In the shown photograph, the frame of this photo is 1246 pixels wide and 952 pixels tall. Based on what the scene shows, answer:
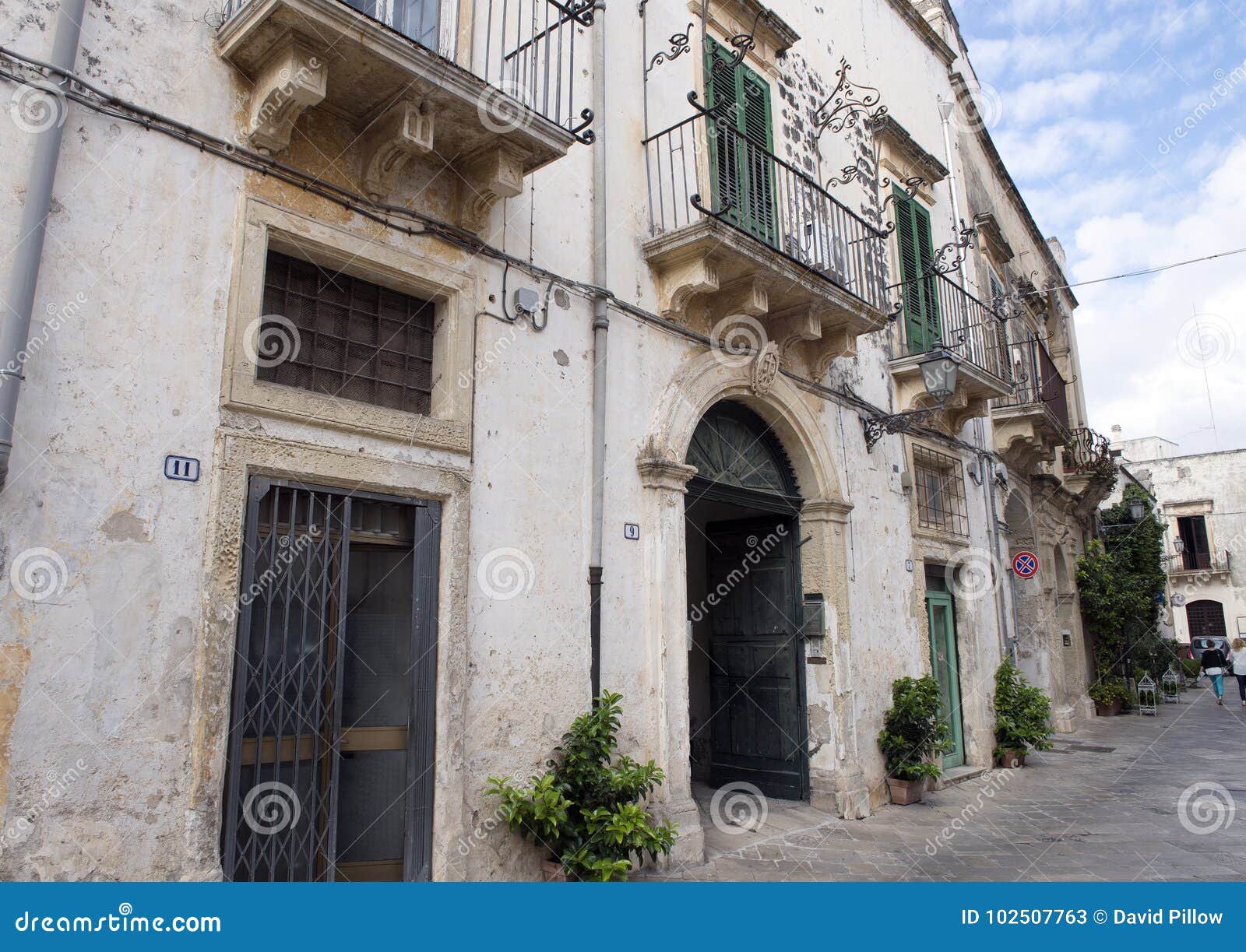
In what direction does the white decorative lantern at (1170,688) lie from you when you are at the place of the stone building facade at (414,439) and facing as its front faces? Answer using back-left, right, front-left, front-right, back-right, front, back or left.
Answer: left

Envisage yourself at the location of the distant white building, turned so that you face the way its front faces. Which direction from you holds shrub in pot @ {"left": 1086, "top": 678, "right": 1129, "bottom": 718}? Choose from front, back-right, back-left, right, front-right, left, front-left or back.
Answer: front

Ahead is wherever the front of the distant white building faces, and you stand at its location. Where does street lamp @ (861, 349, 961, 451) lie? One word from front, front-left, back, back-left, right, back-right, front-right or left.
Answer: front

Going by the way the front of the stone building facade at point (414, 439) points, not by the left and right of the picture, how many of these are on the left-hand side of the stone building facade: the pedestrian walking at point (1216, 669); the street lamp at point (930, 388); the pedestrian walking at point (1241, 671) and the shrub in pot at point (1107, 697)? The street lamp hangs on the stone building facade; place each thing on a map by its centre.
4

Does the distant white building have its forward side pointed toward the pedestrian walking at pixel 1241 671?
yes

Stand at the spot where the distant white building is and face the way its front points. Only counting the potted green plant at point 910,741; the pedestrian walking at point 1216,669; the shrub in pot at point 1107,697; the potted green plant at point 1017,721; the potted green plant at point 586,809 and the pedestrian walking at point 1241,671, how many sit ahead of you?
6

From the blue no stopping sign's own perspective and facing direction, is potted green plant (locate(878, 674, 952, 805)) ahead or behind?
ahead

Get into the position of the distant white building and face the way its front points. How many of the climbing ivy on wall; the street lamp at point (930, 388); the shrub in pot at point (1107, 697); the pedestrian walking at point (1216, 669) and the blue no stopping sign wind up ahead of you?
5

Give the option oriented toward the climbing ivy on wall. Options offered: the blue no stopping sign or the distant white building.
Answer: the distant white building

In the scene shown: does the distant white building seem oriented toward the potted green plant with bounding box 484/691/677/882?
yes

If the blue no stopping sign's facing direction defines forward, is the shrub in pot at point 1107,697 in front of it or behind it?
behind

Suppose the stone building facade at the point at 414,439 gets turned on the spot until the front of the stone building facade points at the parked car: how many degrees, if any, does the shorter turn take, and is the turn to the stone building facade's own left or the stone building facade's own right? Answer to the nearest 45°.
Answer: approximately 90° to the stone building facade's own left

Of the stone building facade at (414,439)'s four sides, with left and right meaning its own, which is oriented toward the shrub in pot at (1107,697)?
left

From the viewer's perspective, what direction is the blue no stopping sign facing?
toward the camera

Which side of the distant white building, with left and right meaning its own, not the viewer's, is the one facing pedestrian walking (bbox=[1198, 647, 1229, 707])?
front

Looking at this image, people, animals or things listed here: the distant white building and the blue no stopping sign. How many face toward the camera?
2

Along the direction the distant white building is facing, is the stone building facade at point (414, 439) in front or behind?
in front

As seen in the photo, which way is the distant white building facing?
toward the camera
